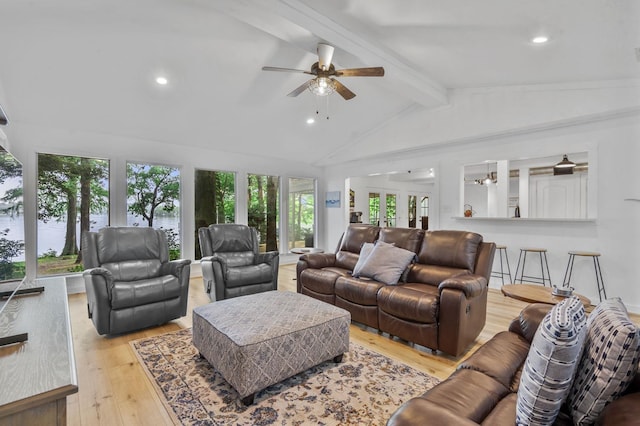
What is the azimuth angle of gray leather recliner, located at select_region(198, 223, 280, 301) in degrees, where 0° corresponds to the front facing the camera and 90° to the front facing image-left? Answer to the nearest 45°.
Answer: approximately 315°

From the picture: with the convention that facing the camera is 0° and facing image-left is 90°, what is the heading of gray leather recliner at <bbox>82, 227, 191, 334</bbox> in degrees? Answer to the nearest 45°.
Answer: approximately 315°

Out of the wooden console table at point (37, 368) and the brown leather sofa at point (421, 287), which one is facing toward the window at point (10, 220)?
the brown leather sofa

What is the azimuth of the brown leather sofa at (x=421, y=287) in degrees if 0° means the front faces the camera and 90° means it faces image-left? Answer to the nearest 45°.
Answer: approximately 45°

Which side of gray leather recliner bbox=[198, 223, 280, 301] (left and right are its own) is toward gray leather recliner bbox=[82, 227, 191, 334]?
right

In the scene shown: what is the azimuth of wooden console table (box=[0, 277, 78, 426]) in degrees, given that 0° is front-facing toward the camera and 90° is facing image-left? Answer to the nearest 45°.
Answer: approximately 270°

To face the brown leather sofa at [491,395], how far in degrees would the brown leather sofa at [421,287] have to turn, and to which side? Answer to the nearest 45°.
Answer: approximately 45° to its left

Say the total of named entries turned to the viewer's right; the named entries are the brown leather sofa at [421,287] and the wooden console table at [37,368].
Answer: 1

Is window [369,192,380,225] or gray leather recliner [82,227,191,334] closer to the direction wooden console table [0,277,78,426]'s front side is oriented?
the window

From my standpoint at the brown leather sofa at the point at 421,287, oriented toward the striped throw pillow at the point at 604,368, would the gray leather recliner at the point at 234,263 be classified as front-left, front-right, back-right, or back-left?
back-right
